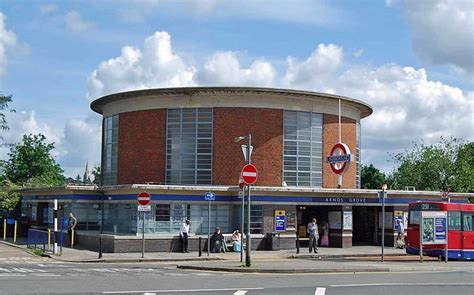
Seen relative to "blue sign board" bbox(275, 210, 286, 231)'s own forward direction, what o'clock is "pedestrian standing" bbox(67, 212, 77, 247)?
The pedestrian standing is roughly at 3 o'clock from the blue sign board.

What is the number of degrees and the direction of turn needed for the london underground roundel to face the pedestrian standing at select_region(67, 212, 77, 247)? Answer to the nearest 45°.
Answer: approximately 45° to its right

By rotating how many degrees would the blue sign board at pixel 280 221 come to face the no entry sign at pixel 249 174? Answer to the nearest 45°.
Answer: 0° — it already faces it

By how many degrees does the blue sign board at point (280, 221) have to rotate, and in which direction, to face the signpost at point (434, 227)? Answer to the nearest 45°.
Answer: approximately 45° to its left

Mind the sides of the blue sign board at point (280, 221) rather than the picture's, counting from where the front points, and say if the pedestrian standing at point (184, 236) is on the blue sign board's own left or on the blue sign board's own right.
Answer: on the blue sign board's own right

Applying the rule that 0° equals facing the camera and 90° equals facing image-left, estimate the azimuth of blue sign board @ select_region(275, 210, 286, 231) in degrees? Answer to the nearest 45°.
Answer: approximately 0°

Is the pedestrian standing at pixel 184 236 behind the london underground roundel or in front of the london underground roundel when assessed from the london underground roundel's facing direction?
in front

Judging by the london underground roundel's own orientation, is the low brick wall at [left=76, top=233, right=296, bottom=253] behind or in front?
in front
